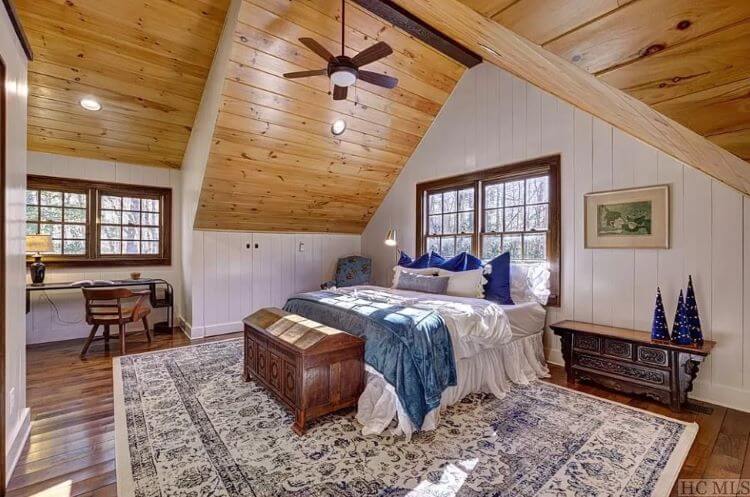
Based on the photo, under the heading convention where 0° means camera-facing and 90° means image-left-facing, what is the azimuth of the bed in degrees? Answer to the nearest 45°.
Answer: approximately 45°

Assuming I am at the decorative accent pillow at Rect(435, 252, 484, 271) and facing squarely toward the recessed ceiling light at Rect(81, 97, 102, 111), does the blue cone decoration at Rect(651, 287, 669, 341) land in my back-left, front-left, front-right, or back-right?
back-left

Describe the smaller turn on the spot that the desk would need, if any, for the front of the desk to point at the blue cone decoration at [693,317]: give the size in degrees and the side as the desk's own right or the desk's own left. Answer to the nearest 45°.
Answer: approximately 45° to the desk's own left

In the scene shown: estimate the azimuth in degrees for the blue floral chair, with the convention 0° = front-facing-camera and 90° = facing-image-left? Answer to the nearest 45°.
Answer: approximately 45°

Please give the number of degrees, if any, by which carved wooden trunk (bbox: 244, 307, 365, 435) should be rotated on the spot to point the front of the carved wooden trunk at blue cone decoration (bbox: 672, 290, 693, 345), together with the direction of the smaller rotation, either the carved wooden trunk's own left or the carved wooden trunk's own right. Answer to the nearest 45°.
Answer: approximately 135° to the carved wooden trunk's own left
